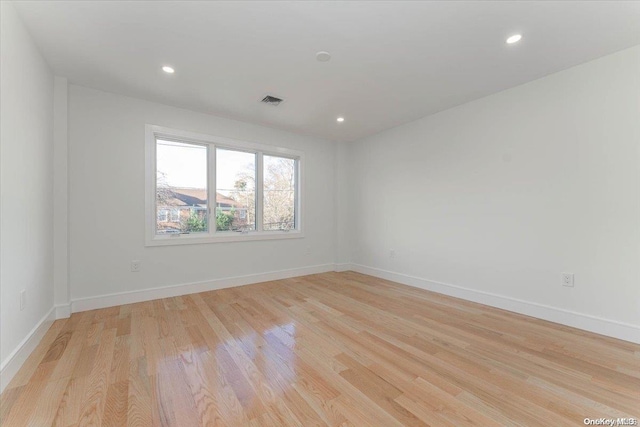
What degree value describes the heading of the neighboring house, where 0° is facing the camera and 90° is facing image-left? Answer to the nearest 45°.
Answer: approximately 0°
